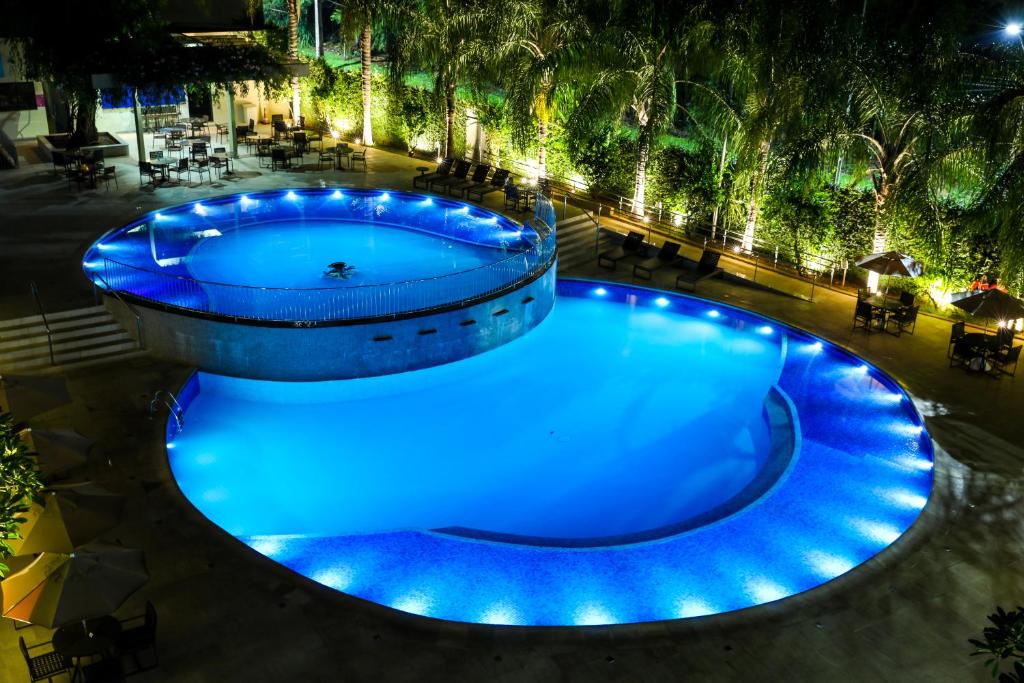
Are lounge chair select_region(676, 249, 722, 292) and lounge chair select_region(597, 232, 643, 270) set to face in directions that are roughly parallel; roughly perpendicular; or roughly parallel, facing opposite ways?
roughly parallel

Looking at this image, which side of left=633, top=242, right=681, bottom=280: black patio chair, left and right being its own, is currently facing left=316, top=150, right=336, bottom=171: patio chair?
right

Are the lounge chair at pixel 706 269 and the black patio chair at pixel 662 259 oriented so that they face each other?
no

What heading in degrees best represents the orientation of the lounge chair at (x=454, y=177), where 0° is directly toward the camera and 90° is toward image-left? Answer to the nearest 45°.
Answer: approximately 45°

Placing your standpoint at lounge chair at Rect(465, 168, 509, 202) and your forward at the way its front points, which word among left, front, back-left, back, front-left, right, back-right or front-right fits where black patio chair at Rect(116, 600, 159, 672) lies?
front-left

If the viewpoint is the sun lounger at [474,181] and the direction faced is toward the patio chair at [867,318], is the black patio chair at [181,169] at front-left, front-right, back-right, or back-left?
back-right

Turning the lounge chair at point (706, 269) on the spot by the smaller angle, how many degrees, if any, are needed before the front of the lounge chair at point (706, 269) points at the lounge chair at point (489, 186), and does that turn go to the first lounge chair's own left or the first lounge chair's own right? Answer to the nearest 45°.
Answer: approximately 90° to the first lounge chair's own right

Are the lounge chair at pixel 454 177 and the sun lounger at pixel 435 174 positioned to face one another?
no

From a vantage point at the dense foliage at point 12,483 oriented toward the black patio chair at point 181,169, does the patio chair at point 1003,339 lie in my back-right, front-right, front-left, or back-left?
front-right

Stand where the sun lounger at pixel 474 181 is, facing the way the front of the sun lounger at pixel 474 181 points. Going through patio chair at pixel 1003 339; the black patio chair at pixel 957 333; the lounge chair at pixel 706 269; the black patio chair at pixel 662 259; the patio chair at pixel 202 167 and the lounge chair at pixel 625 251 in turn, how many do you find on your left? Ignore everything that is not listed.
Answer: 5

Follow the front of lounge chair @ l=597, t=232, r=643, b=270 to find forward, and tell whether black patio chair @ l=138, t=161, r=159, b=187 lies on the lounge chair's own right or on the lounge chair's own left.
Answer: on the lounge chair's own right

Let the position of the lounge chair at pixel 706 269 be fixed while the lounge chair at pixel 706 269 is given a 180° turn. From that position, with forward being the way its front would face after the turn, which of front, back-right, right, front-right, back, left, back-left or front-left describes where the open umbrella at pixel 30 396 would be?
back

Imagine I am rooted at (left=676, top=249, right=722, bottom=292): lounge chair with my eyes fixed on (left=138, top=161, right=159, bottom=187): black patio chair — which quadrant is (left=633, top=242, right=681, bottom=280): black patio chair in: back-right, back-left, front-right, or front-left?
front-right

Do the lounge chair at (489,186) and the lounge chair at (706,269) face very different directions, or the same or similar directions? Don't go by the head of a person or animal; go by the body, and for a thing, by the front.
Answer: same or similar directions

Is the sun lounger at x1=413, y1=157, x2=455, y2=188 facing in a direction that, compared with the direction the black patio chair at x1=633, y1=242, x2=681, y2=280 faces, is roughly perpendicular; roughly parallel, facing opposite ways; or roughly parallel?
roughly parallel

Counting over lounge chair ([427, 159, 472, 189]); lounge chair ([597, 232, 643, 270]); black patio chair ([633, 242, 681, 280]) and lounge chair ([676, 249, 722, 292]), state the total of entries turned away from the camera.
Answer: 0

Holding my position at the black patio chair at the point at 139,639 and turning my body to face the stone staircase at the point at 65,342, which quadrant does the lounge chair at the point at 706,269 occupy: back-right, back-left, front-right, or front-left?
front-right

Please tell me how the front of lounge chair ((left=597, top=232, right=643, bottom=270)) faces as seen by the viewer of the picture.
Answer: facing the viewer and to the left of the viewer

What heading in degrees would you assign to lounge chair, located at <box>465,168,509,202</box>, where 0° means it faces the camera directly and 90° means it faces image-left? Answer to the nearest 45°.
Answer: approximately 45°

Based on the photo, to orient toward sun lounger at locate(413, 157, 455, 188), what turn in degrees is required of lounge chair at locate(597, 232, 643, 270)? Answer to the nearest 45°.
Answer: approximately 90° to its right

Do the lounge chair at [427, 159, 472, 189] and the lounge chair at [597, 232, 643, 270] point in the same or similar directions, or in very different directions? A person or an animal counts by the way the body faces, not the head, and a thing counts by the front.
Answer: same or similar directions

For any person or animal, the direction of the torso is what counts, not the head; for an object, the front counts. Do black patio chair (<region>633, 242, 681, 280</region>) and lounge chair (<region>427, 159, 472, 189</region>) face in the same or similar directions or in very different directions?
same or similar directions

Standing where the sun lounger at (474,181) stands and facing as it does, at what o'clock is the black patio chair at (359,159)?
The black patio chair is roughly at 3 o'clock from the sun lounger.

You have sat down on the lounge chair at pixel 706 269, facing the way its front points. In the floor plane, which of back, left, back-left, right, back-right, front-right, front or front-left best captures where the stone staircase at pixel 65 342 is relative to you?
front

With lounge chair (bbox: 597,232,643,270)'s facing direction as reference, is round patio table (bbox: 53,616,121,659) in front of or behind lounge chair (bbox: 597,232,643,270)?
in front

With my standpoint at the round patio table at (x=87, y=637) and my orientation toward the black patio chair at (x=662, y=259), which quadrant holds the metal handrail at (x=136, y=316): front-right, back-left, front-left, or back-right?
front-left
